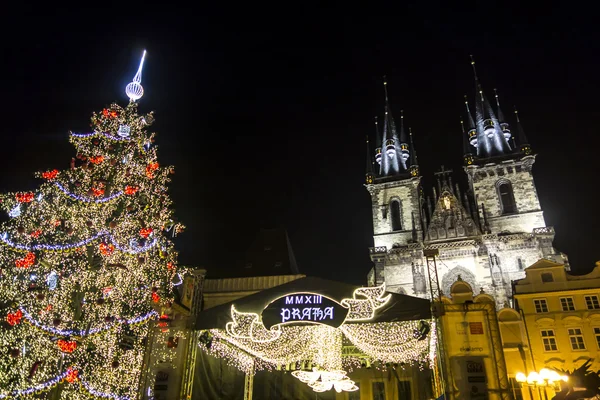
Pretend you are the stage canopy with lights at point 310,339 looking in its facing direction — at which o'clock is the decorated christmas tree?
The decorated christmas tree is roughly at 2 o'clock from the stage canopy with lights.

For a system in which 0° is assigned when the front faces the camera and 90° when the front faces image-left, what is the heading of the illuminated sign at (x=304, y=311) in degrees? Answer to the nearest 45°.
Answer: approximately 0°

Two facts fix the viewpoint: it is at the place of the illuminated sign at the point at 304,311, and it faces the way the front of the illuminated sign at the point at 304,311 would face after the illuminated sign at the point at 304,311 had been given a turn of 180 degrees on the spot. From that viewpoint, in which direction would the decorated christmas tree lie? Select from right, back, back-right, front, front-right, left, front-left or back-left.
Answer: left
